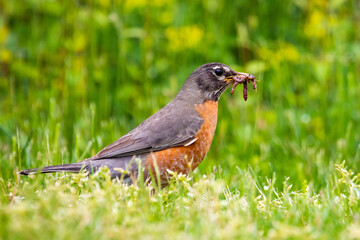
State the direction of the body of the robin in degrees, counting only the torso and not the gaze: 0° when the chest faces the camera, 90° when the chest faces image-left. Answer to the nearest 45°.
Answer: approximately 270°
